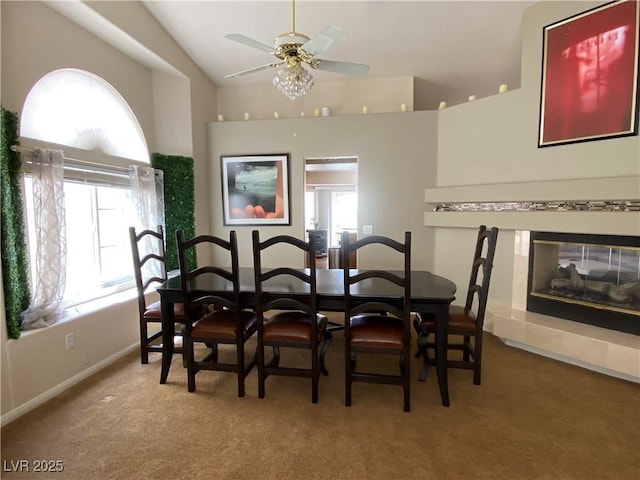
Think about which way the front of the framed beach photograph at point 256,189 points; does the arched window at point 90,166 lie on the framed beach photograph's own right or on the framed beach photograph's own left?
on the framed beach photograph's own right

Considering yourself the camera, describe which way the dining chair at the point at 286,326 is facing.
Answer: facing away from the viewer

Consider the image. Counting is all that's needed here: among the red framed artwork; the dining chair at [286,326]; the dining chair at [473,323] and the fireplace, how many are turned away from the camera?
1

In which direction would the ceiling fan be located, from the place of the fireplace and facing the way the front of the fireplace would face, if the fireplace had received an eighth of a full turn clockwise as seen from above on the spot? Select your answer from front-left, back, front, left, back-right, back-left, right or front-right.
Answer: front-left

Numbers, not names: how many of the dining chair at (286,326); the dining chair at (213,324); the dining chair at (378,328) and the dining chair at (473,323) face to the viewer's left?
1

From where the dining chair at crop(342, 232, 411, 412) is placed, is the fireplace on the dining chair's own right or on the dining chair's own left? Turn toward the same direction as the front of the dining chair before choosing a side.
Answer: on the dining chair's own right

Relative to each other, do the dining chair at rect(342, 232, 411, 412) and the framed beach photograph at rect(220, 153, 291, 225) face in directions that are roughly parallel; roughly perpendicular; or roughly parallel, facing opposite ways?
roughly parallel, facing opposite ways

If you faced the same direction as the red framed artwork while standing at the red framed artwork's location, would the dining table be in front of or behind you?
in front

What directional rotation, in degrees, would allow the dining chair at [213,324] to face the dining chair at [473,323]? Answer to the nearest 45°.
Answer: approximately 45° to its right

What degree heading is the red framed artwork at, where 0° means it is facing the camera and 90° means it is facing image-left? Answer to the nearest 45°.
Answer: approximately 45°

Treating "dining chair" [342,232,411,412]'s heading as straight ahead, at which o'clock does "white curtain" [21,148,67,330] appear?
The white curtain is roughly at 9 o'clock from the dining chair.

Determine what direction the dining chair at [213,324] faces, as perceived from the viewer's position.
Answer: facing away from the viewer and to the right of the viewer

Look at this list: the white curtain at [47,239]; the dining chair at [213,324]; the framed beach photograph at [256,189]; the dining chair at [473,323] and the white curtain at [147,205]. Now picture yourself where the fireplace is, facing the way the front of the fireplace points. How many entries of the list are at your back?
0

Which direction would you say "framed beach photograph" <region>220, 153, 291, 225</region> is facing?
toward the camera

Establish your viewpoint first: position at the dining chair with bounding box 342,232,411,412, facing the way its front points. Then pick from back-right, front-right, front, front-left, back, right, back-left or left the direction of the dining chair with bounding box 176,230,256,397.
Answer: left

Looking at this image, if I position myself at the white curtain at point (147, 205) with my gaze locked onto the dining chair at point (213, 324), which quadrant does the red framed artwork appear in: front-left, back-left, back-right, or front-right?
front-left

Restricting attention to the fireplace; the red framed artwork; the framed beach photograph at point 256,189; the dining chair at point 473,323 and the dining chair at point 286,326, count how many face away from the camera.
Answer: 1

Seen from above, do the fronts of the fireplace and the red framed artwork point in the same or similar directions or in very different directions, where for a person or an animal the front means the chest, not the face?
same or similar directions

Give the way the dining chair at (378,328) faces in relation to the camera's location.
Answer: facing away from the viewer

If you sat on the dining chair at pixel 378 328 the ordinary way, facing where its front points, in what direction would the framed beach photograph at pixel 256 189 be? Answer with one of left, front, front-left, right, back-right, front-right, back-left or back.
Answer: front-left

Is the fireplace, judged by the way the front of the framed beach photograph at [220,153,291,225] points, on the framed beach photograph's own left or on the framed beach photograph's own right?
on the framed beach photograph's own left

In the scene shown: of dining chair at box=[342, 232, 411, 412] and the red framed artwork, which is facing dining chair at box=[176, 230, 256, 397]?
the red framed artwork

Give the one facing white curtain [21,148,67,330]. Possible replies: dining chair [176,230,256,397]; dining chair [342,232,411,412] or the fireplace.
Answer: the fireplace

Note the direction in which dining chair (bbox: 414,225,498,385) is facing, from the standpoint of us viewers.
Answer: facing to the left of the viewer
